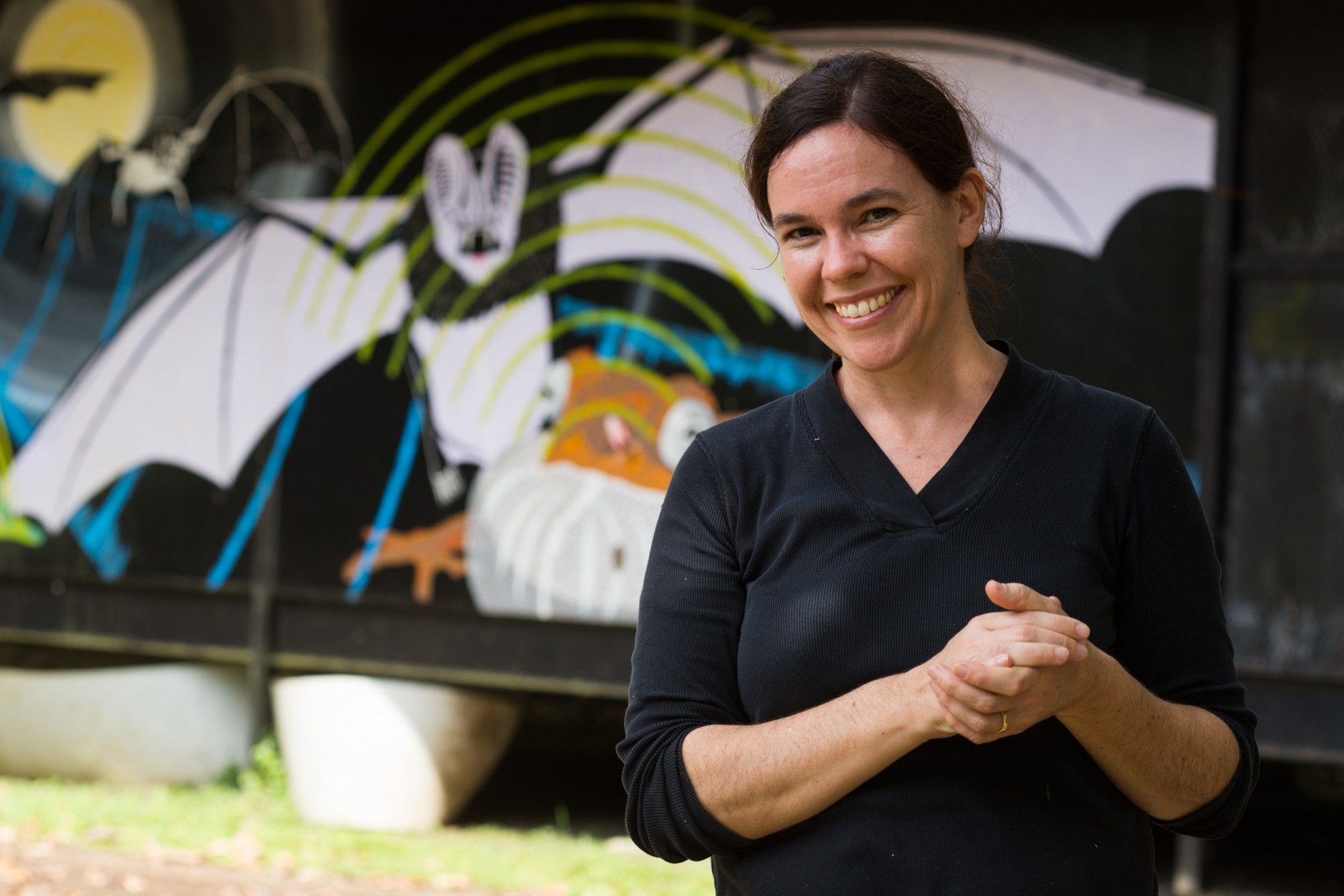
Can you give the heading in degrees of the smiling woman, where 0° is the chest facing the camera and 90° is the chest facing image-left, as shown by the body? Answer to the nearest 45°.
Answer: approximately 0°

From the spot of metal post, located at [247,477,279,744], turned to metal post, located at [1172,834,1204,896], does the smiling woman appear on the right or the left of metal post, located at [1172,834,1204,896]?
right

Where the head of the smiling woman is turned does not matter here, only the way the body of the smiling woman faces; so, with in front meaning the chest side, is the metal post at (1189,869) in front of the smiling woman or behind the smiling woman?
behind

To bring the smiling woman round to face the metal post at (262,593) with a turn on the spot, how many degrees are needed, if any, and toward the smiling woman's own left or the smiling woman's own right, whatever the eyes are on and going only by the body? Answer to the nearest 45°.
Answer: approximately 135° to the smiling woman's own right
